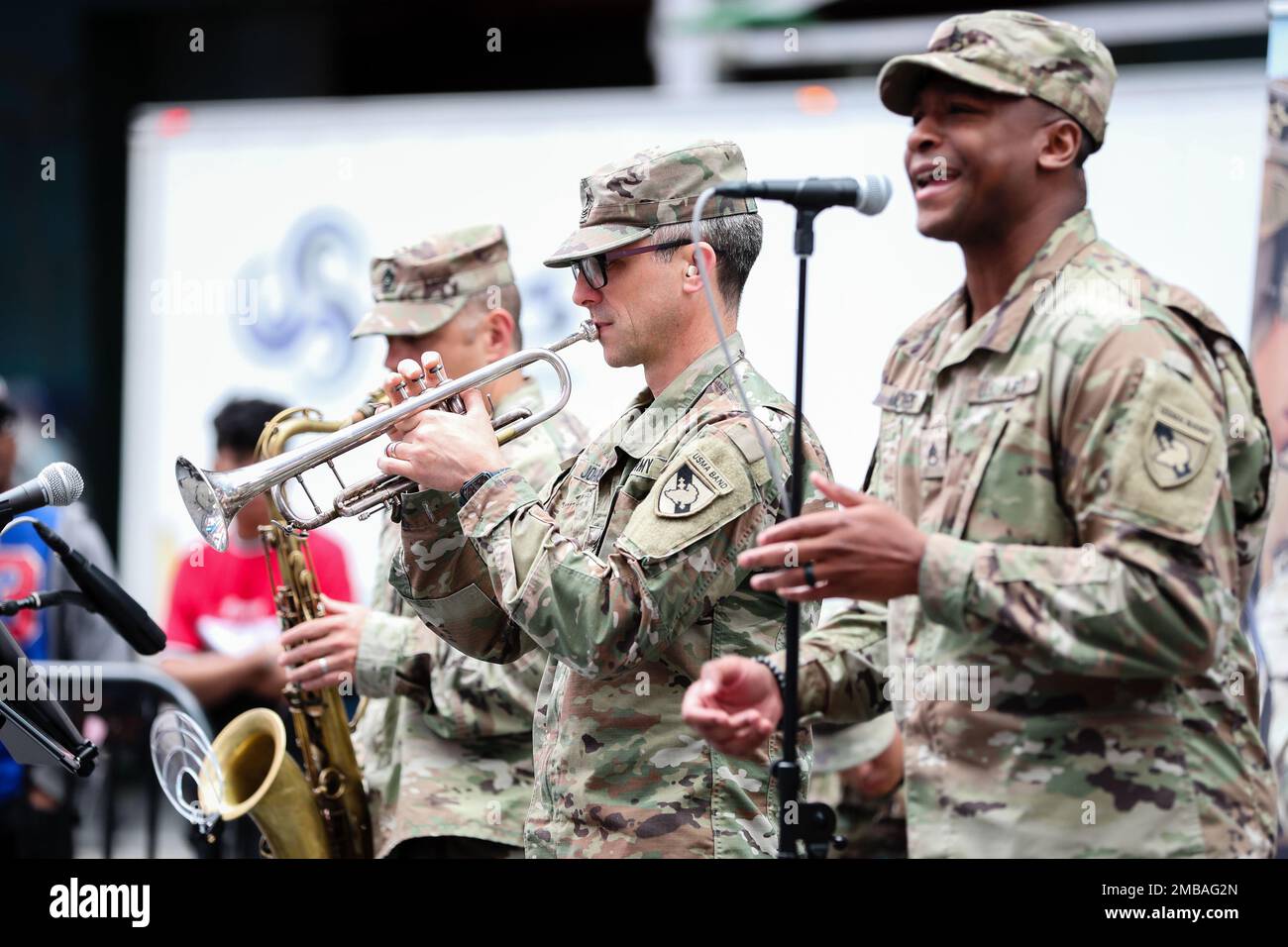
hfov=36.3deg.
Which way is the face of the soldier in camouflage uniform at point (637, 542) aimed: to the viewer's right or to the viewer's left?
to the viewer's left

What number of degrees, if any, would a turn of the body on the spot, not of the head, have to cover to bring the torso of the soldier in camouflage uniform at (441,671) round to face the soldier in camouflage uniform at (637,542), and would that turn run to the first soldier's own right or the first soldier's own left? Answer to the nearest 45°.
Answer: approximately 90° to the first soldier's own left

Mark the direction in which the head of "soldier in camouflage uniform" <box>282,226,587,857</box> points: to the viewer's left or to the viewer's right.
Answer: to the viewer's left

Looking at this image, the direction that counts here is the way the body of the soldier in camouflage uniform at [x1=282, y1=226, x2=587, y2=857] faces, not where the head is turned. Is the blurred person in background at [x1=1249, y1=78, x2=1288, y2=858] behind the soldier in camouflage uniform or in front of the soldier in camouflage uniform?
behind

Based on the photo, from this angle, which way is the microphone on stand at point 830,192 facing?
to the viewer's right

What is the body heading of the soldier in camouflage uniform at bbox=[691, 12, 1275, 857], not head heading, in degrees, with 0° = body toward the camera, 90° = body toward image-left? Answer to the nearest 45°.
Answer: approximately 45°

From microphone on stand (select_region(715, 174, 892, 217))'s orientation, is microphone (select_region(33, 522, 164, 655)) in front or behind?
behind

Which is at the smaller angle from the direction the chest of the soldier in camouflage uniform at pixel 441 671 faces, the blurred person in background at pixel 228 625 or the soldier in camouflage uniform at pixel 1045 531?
the blurred person in background

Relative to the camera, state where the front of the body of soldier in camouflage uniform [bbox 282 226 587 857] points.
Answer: to the viewer's left
